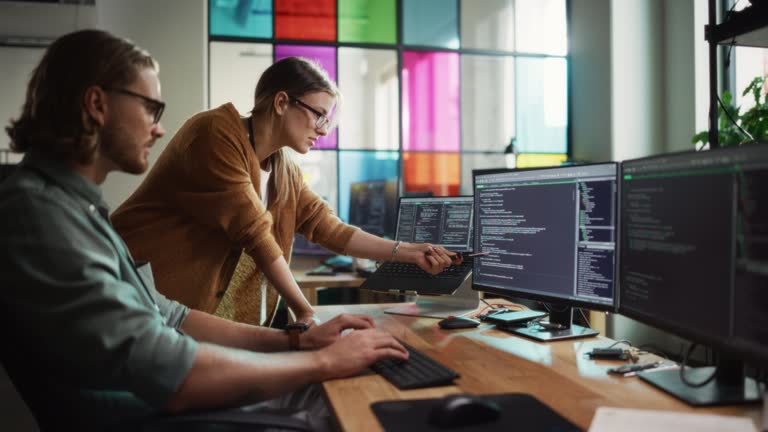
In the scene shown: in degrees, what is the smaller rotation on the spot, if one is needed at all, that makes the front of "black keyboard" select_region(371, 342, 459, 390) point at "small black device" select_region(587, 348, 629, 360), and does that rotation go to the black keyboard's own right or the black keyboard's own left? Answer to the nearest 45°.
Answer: approximately 135° to the black keyboard's own left

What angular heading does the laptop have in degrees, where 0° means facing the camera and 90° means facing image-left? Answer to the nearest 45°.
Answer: approximately 45°

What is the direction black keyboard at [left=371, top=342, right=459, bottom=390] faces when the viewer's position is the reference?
facing the viewer and to the left of the viewer

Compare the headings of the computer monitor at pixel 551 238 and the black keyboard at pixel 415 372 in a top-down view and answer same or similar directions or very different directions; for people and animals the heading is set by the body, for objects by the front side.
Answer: same or similar directions

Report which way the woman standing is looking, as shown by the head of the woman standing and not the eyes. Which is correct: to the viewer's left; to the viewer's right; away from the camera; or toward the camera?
to the viewer's right

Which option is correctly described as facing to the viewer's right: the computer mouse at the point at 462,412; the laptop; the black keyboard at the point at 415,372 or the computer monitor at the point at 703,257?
the computer mouse

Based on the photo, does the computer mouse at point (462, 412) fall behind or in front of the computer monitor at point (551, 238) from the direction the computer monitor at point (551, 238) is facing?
in front

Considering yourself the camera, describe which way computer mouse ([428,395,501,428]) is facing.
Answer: facing to the right of the viewer

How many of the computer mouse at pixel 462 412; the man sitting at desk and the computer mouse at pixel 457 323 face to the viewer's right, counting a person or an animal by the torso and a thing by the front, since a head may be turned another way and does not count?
3

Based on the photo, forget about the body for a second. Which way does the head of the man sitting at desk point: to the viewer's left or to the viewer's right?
to the viewer's right

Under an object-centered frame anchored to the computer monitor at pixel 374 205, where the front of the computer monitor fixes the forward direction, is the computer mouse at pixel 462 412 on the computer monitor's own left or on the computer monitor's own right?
on the computer monitor's own left

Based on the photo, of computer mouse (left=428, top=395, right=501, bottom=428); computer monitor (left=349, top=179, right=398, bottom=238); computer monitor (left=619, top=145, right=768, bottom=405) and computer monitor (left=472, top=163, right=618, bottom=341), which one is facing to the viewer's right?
the computer mouse
